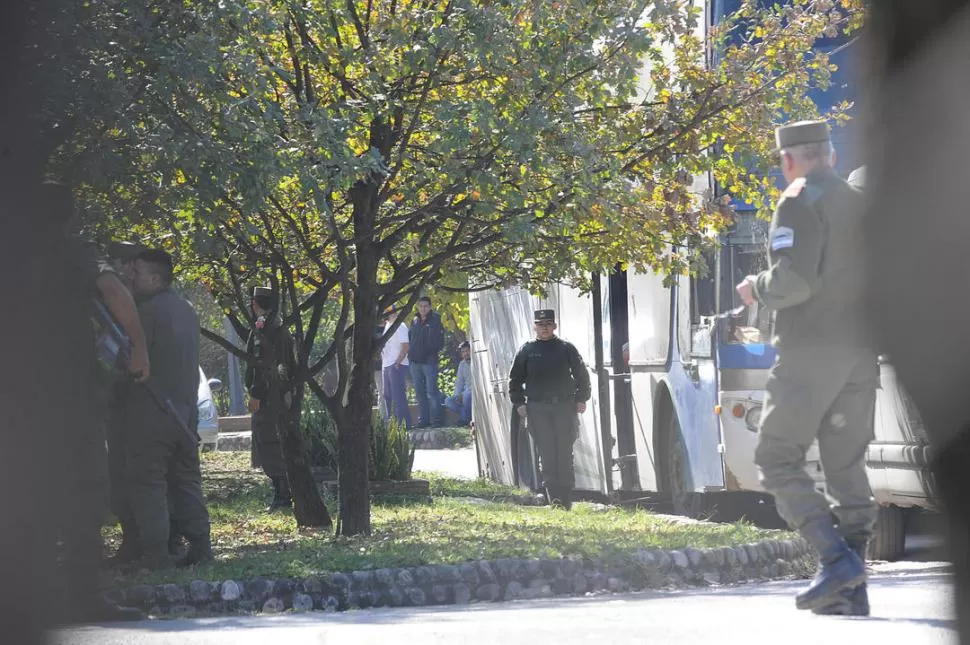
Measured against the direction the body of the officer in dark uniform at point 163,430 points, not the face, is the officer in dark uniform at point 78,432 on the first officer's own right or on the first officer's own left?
on the first officer's own left

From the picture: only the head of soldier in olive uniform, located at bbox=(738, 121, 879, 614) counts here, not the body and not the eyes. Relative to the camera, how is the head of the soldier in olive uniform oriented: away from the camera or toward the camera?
away from the camera

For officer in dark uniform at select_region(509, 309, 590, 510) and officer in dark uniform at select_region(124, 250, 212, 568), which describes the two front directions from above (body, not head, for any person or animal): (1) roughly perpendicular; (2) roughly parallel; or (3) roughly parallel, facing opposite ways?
roughly perpendicular

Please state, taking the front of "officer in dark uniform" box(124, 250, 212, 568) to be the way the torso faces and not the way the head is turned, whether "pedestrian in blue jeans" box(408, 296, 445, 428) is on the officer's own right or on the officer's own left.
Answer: on the officer's own right

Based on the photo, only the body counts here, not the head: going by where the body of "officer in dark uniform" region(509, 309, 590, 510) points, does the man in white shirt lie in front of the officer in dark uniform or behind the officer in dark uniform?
behind

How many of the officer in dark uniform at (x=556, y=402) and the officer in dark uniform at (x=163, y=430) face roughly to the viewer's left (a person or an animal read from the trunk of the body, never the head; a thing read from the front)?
1

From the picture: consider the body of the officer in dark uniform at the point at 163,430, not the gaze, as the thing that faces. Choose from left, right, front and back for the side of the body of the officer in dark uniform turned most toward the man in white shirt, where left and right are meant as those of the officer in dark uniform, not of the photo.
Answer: right

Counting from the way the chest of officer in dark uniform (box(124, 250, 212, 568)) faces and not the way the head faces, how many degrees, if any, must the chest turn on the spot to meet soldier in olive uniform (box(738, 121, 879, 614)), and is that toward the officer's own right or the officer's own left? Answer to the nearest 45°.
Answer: approximately 135° to the officer's own left

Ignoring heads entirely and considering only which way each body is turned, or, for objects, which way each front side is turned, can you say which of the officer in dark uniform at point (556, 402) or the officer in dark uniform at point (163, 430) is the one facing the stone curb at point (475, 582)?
the officer in dark uniform at point (556, 402)

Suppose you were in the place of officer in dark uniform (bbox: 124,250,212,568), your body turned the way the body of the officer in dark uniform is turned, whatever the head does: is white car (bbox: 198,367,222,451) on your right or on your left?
on your right

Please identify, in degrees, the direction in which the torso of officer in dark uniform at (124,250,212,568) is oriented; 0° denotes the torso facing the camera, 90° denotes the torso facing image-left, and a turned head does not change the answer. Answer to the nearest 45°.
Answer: approximately 90°

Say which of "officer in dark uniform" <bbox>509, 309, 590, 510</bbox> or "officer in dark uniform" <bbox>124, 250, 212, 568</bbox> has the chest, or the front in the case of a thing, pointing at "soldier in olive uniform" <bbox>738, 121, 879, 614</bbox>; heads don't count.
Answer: "officer in dark uniform" <bbox>509, 309, 590, 510</bbox>

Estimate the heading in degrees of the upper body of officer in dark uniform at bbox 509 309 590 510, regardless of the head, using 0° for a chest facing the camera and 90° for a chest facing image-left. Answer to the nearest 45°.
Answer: approximately 0°
